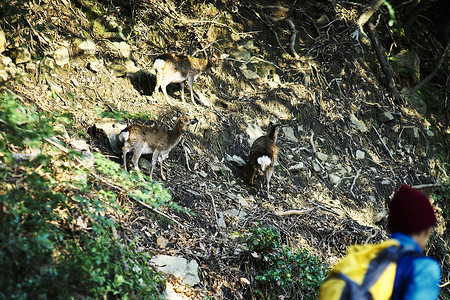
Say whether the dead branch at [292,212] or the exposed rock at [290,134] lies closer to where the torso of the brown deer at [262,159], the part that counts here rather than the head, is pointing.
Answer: the exposed rock

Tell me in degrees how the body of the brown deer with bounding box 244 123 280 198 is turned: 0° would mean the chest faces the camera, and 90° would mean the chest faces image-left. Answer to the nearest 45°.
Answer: approximately 225°

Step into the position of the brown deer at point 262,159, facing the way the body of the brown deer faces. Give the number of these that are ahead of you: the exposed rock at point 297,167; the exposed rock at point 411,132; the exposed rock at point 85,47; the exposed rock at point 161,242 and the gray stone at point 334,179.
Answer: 3

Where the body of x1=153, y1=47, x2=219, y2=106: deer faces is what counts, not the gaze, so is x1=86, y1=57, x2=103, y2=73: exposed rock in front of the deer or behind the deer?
behind

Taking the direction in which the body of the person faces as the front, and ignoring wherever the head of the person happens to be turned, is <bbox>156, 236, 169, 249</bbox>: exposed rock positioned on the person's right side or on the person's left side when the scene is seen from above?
on the person's left side

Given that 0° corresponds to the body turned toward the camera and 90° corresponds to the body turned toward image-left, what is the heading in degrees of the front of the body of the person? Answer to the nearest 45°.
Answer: approximately 225°

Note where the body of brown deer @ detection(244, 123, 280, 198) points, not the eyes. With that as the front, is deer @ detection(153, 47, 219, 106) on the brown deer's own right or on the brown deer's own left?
on the brown deer's own left

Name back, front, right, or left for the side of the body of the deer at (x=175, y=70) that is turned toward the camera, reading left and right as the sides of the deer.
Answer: right

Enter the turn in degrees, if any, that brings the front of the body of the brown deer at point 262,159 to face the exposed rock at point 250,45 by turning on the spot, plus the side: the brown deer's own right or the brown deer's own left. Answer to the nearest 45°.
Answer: approximately 45° to the brown deer's own left

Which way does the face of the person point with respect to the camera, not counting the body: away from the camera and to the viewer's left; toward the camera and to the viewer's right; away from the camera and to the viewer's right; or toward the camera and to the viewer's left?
away from the camera and to the viewer's right

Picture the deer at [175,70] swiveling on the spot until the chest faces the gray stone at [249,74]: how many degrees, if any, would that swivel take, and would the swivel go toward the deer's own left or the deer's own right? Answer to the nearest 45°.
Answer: approximately 45° to the deer's own left

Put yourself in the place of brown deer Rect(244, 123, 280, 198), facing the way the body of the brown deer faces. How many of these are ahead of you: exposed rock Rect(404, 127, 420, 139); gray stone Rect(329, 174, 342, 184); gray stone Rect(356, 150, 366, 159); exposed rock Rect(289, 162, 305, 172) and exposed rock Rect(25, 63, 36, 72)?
4
